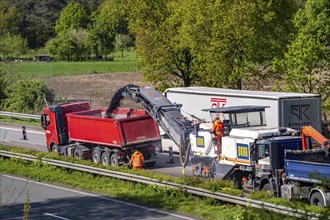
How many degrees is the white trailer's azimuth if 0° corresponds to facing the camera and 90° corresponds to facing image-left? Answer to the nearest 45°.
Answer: approximately 135°

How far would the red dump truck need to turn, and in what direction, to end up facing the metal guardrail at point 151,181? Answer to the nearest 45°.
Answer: approximately 135° to its left

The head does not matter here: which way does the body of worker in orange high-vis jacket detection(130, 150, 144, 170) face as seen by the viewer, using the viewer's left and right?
facing away from the viewer

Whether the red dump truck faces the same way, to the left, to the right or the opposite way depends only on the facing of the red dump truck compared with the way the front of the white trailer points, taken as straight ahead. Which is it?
the same way

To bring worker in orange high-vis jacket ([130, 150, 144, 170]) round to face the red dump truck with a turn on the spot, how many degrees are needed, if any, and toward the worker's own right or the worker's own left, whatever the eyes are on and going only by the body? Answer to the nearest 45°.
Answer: approximately 45° to the worker's own left

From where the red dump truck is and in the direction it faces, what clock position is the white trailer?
The white trailer is roughly at 5 o'clock from the red dump truck.

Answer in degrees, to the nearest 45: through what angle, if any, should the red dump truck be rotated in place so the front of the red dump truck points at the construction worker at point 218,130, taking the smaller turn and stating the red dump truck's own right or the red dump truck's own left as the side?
approximately 180°

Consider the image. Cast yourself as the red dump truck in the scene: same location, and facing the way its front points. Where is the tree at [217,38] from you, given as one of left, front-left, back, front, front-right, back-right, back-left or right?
right

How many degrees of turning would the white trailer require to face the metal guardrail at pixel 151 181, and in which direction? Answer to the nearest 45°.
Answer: approximately 90° to its left

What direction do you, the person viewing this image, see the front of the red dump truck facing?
facing away from the viewer and to the left of the viewer

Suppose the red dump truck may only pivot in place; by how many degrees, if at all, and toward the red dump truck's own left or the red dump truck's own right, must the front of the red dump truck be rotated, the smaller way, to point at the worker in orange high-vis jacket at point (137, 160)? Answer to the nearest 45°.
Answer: approximately 180°
